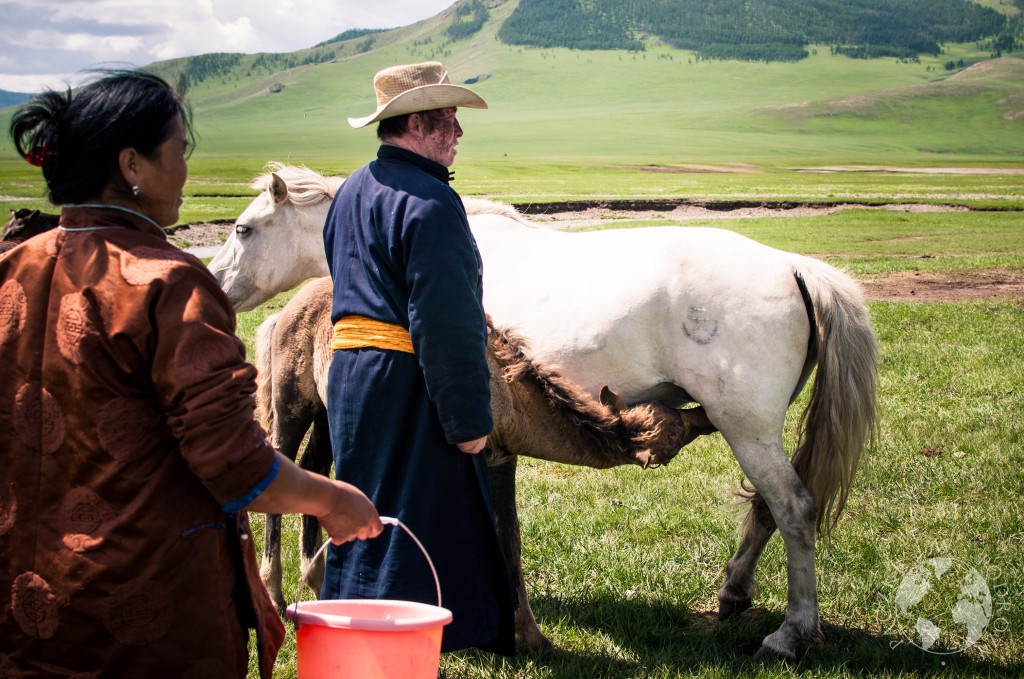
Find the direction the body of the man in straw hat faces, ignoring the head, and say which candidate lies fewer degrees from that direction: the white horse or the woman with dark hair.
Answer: the white horse

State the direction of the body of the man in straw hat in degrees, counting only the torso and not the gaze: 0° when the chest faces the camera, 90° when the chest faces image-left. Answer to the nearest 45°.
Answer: approximately 225°

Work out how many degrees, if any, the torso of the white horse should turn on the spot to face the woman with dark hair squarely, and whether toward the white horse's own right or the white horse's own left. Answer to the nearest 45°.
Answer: approximately 45° to the white horse's own left

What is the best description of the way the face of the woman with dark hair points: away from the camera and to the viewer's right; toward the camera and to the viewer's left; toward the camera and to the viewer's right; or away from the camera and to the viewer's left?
away from the camera and to the viewer's right

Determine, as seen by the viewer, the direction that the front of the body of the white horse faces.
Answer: to the viewer's left

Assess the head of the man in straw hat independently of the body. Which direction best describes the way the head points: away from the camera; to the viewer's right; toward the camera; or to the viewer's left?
to the viewer's right

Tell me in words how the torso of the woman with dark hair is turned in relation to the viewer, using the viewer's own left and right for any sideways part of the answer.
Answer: facing away from the viewer and to the right of the viewer

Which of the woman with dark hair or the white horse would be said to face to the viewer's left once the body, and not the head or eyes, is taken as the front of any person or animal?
the white horse

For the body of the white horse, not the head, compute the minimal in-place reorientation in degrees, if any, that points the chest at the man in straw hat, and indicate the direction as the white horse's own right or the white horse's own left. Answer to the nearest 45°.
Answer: approximately 45° to the white horse's own left
